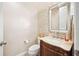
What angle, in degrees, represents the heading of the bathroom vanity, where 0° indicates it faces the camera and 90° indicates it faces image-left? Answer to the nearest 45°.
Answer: approximately 45°

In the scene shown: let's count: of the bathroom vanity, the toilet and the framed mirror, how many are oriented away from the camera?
0

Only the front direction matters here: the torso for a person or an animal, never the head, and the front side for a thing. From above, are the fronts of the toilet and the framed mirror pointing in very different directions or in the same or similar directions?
same or similar directions

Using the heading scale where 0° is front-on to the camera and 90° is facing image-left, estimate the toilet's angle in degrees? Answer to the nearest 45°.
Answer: approximately 45°

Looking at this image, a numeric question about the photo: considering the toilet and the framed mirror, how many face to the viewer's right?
0

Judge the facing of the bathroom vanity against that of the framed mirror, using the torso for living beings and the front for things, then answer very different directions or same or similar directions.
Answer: same or similar directions
